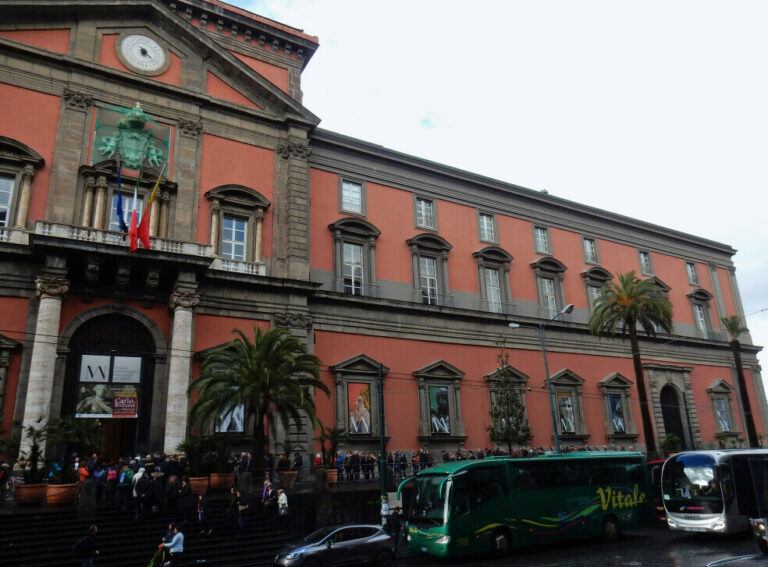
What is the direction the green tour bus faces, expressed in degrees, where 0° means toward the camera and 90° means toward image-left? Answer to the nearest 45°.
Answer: approximately 45°

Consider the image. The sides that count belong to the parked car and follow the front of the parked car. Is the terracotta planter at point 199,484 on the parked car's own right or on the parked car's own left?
on the parked car's own right

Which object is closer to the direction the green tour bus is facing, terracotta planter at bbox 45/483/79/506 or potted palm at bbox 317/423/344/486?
the terracotta planter

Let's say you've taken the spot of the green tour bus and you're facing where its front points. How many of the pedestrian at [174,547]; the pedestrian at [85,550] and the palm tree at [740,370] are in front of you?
2

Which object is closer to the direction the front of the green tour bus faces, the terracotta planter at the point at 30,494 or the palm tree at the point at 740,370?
the terracotta planter

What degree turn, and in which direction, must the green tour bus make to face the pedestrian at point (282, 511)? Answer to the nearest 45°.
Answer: approximately 45° to its right

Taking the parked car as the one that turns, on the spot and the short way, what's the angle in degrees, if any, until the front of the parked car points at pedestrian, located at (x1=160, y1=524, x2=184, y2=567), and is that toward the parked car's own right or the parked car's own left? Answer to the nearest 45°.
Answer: approximately 45° to the parked car's own right

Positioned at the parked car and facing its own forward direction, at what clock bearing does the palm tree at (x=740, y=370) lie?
The palm tree is roughly at 6 o'clock from the parked car.
